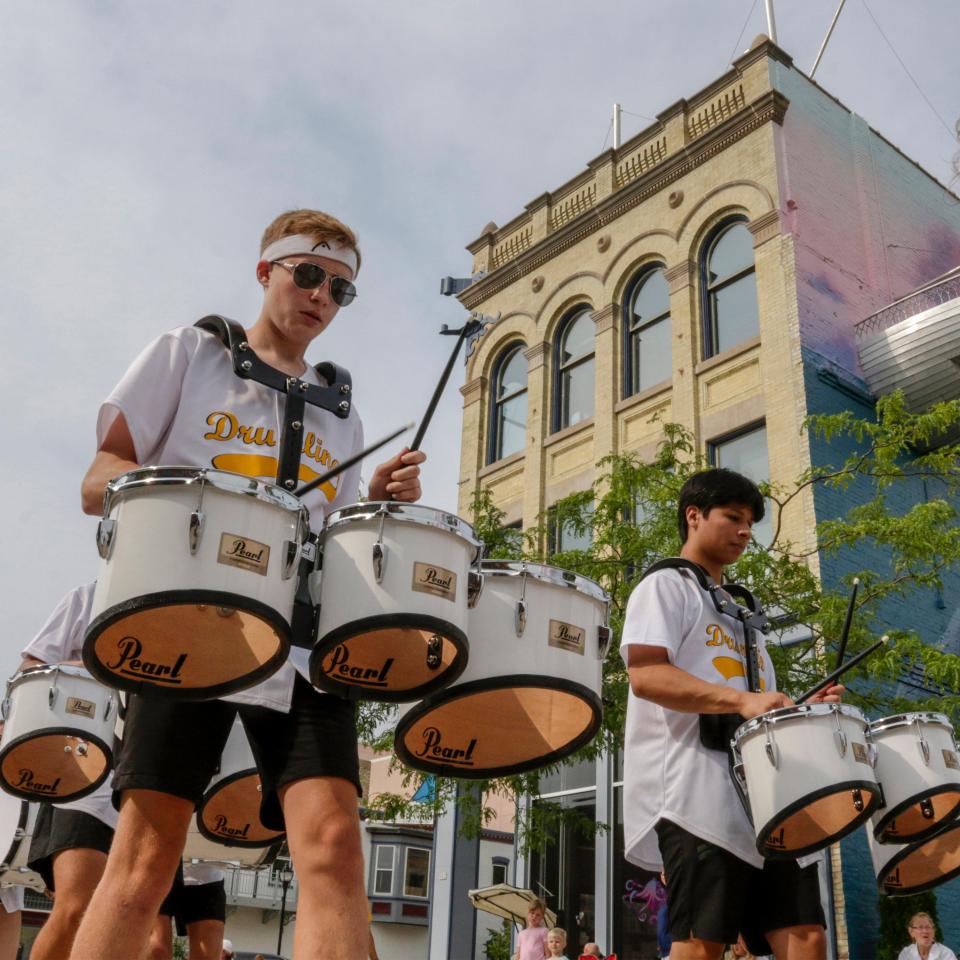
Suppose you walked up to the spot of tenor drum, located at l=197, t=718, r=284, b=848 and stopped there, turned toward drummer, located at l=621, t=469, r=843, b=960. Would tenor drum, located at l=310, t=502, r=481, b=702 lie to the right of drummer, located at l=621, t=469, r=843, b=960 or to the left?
right

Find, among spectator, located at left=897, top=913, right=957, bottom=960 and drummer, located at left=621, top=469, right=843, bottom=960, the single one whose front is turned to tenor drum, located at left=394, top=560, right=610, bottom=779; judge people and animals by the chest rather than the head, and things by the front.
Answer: the spectator

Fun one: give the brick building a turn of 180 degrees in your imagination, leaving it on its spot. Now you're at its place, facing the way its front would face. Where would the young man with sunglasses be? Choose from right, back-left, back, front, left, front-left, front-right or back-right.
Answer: back-right

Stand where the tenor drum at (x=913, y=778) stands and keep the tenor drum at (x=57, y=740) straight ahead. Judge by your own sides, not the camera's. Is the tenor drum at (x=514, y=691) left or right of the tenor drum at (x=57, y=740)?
left

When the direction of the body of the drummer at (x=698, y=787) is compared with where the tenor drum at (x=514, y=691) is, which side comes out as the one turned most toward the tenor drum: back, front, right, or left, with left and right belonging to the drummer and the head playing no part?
right

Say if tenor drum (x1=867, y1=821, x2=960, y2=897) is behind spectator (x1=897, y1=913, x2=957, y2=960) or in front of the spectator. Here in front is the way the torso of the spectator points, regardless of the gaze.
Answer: in front

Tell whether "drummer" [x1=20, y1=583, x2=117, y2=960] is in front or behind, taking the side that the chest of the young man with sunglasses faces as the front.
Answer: behind

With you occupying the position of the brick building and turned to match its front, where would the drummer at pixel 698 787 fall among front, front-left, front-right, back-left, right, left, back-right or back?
front-left

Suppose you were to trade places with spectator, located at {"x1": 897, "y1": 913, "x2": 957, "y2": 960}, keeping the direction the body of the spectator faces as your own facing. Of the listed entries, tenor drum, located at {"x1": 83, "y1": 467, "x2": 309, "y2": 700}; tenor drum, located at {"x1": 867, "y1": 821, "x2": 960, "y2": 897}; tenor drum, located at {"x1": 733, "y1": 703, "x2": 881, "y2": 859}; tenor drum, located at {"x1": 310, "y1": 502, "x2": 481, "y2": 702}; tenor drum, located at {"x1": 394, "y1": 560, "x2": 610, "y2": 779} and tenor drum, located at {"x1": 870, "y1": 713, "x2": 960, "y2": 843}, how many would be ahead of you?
6

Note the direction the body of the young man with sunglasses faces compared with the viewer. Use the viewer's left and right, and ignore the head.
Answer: facing the viewer and to the right of the viewer

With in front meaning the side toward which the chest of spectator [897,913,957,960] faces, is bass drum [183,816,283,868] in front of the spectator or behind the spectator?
in front

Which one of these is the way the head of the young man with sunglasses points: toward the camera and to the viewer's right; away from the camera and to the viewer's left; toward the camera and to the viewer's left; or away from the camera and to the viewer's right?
toward the camera and to the viewer's right

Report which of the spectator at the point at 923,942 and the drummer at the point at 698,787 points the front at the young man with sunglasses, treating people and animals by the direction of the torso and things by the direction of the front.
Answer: the spectator

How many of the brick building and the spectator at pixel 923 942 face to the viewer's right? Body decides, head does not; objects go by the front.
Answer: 0

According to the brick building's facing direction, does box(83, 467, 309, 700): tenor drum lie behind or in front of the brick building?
in front
